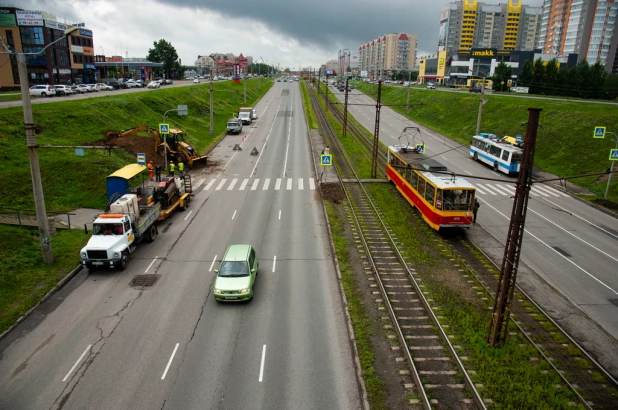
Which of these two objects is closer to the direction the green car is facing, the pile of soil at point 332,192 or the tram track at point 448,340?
the tram track

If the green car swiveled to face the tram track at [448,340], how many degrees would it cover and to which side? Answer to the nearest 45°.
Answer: approximately 45° to its left

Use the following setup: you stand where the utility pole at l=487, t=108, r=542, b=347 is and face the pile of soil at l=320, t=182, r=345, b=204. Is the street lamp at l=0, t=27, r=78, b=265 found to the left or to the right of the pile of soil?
left

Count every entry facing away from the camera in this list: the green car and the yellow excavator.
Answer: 0

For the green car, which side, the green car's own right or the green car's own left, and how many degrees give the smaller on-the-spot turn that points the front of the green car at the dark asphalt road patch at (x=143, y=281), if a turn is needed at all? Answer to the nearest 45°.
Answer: approximately 135° to the green car's own right

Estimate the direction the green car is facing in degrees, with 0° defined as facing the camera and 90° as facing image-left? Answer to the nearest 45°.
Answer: approximately 0°

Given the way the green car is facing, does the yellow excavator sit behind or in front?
behind

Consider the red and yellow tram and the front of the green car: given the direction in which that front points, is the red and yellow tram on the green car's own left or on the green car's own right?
on the green car's own left

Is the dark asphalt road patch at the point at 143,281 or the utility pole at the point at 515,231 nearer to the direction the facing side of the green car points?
the utility pole

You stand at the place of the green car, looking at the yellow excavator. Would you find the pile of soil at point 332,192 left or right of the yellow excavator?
right

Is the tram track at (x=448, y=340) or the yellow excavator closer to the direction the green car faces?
the tram track
